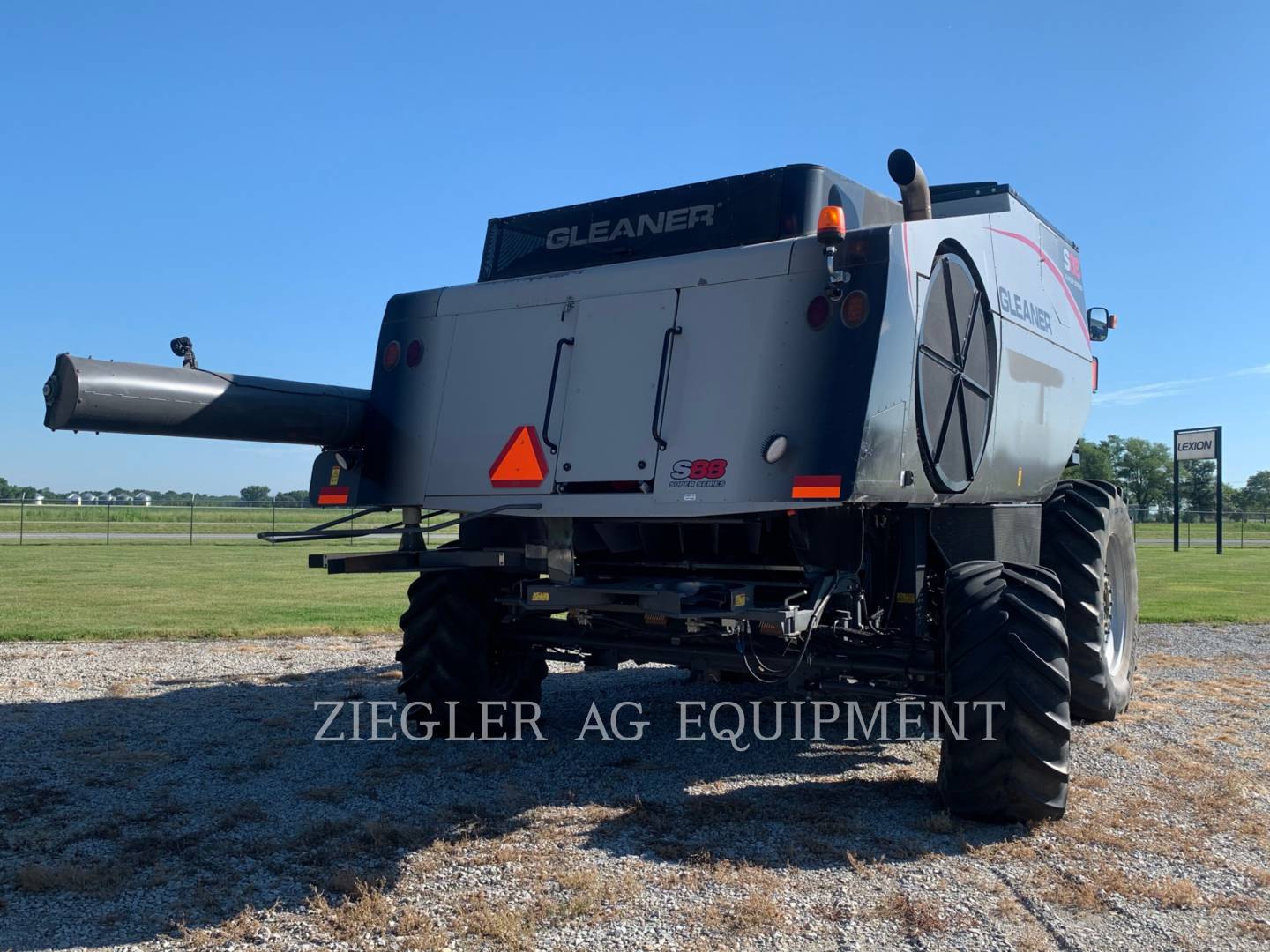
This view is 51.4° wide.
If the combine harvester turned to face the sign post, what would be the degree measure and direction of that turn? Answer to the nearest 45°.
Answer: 0° — it already faces it

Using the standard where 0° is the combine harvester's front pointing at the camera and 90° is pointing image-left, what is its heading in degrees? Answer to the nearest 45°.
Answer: approximately 225°
